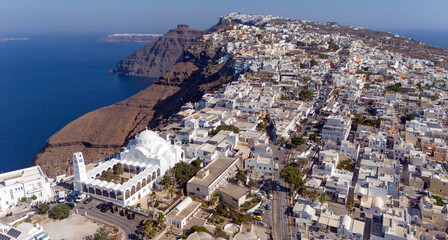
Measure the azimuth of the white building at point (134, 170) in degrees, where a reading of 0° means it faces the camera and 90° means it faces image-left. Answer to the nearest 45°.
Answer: approximately 45°

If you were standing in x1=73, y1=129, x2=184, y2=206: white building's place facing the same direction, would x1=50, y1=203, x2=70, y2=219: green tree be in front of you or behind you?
in front

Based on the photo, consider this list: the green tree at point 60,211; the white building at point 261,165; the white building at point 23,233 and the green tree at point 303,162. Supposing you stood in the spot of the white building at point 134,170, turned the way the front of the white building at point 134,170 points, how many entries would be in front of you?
2

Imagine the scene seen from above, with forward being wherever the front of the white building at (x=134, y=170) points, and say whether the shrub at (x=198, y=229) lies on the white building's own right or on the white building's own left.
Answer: on the white building's own left

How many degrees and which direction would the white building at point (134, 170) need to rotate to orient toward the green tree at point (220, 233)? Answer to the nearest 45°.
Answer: approximately 90° to its left

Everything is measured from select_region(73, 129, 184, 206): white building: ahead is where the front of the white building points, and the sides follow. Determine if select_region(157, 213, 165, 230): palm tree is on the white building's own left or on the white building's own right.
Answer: on the white building's own left

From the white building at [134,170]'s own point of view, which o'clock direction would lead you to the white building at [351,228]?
the white building at [351,228] is roughly at 9 o'clock from the white building at [134,170].

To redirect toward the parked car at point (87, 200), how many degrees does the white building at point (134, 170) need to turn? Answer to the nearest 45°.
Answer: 0° — it already faces it

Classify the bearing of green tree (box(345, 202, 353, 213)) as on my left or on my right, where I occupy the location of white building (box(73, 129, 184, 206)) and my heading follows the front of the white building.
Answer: on my left

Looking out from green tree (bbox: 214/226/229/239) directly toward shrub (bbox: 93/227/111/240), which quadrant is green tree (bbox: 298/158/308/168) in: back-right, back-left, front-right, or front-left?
back-right

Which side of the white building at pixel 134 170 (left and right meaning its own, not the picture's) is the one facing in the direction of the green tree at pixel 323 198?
left

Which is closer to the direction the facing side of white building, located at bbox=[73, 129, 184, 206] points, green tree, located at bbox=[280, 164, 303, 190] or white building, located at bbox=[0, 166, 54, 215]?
the white building

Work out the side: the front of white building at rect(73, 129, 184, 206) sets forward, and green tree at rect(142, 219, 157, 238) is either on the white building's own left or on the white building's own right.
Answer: on the white building's own left

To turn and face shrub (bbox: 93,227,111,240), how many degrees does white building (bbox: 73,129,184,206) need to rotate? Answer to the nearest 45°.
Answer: approximately 45° to its left

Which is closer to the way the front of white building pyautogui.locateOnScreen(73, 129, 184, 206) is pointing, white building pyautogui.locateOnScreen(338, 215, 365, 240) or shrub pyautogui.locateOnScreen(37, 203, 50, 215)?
the shrub
